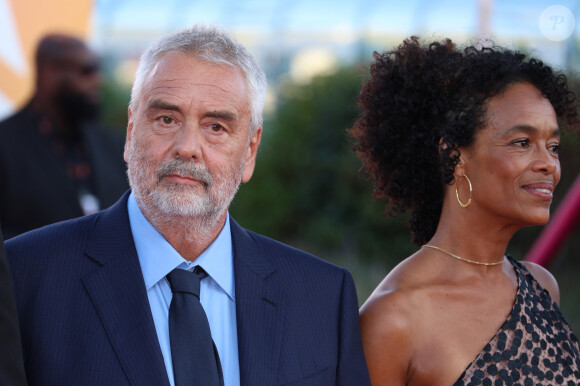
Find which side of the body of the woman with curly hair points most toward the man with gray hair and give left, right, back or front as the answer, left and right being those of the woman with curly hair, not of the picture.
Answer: right

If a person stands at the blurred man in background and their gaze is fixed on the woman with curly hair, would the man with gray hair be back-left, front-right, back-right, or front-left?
front-right

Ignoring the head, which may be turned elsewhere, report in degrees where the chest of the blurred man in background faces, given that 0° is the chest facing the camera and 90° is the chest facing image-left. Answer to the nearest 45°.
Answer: approximately 315°

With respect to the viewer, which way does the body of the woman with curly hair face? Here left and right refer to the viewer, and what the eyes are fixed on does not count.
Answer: facing the viewer and to the right of the viewer

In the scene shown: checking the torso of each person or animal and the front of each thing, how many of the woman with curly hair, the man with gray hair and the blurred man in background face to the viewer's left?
0

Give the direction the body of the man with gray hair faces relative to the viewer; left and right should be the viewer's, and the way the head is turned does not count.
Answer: facing the viewer

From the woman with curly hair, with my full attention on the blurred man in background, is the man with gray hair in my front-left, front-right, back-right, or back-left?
front-left

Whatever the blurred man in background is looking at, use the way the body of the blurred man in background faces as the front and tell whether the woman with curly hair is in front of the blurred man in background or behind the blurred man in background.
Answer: in front

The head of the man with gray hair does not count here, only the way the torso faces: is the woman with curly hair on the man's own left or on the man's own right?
on the man's own left
